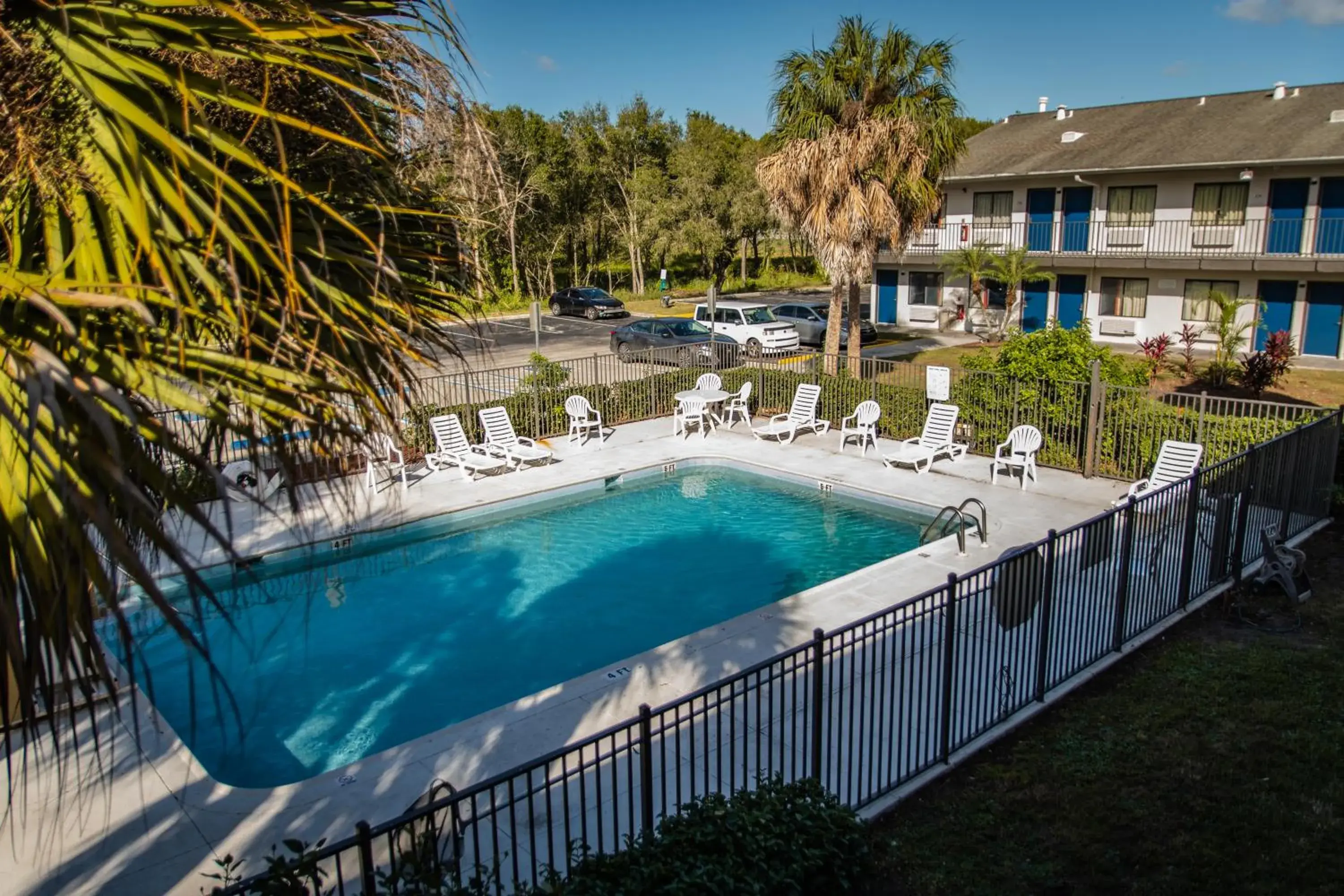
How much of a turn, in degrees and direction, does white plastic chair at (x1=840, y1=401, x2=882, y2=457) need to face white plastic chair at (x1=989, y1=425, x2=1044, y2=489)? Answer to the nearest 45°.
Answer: approximately 90° to its left

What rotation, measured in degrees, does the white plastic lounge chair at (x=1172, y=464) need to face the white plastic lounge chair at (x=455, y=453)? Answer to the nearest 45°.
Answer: approximately 45° to its right

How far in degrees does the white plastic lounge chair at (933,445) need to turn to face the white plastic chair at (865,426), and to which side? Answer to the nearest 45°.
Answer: approximately 90° to its right

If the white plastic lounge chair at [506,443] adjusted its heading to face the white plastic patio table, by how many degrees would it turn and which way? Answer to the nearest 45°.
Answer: approximately 90° to its left

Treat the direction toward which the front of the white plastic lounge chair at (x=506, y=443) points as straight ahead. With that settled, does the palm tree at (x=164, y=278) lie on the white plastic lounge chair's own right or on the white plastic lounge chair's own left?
on the white plastic lounge chair's own right

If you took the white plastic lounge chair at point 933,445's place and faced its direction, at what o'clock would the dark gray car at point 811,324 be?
The dark gray car is roughly at 4 o'clock from the white plastic lounge chair.

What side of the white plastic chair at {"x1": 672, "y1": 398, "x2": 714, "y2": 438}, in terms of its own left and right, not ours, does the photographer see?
back

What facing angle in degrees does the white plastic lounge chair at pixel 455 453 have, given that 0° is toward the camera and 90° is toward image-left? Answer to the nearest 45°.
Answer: approximately 315°

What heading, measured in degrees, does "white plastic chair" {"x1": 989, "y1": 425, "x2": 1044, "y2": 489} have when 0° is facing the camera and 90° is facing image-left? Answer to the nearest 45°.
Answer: approximately 45°

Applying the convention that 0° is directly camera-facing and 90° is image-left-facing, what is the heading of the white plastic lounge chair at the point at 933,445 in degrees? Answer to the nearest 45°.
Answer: approximately 45°

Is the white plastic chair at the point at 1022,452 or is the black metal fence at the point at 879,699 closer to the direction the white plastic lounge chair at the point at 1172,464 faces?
the black metal fence

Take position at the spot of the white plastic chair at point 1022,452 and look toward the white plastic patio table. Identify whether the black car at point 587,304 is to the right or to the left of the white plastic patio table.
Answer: right

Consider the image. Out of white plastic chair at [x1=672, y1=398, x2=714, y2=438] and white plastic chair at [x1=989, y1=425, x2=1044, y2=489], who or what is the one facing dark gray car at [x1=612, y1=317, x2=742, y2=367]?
white plastic chair at [x1=672, y1=398, x2=714, y2=438]
